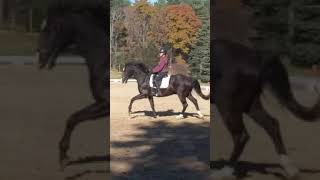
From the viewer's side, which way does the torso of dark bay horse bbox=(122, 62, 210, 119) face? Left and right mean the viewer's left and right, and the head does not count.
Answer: facing to the left of the viewer

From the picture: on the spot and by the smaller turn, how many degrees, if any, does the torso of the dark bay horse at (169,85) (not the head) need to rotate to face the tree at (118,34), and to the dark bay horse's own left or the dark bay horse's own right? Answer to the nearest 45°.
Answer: approximately 90° to the dark bay horse's own right
